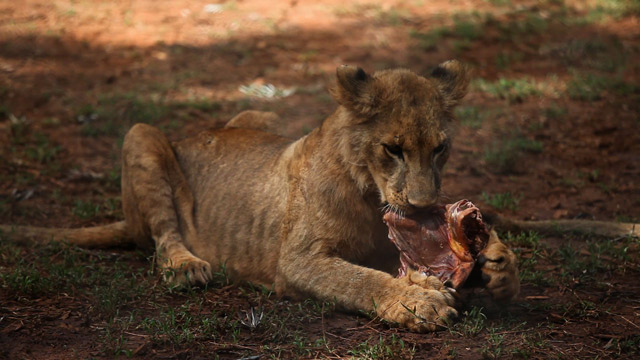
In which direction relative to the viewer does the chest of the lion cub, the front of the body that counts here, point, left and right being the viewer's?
facing the viewer and to the right of the viewer
